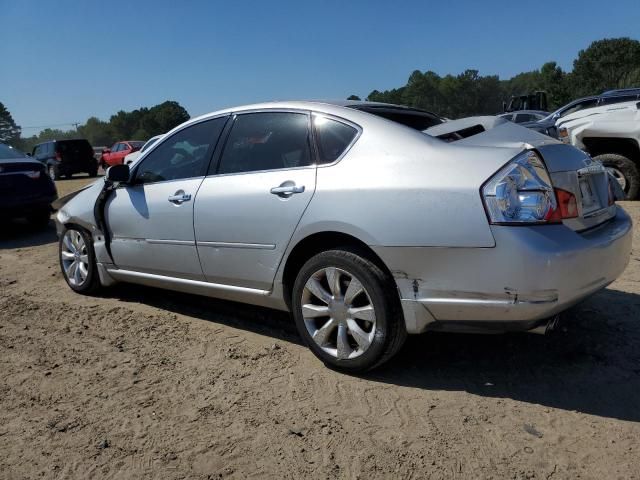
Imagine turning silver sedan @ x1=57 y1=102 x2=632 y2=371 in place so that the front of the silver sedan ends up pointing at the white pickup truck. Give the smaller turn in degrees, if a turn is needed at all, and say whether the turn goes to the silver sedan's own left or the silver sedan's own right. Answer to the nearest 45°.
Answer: approximately 90° to the silver sedan's own right

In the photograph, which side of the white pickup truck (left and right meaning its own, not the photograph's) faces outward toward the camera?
left

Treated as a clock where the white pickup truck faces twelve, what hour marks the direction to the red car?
The red car is roughly at 1 o'clock from the white pickup truck.

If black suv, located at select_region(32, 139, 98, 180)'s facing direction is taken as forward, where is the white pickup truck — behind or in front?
behind

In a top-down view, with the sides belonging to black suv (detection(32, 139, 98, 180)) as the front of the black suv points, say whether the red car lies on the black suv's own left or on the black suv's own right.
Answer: on the black suv's own right

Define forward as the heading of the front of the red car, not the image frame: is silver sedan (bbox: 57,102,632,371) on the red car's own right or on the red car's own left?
on the red car's own left

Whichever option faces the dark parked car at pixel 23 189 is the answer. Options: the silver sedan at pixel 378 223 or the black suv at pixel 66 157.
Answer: the silver sedan

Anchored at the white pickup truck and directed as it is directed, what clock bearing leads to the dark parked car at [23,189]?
The dark parked car is roughly at 11 o'clock from the white pickup truck.

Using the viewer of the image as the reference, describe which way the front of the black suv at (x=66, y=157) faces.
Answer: facing away from the viewer and to the left of the viewer

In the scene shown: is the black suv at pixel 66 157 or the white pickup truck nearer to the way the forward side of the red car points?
the black suv

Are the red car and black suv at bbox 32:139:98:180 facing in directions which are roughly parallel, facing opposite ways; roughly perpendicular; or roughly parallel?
roughly perpendicular
